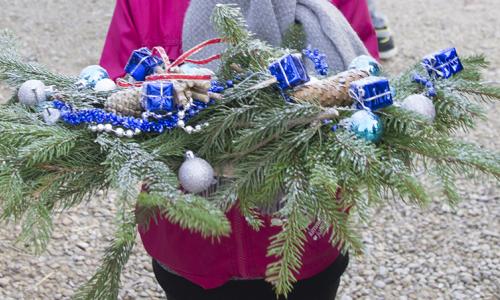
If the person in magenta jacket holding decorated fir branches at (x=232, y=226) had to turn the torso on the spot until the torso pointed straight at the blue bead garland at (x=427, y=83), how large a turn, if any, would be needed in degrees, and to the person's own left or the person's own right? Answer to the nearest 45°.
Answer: approximately 90° to the person's own left

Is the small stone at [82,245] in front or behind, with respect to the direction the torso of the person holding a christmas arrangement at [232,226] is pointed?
behind

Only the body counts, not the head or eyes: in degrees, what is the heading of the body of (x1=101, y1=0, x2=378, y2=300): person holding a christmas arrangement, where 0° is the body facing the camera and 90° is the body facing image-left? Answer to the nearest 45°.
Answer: approximately 0°
